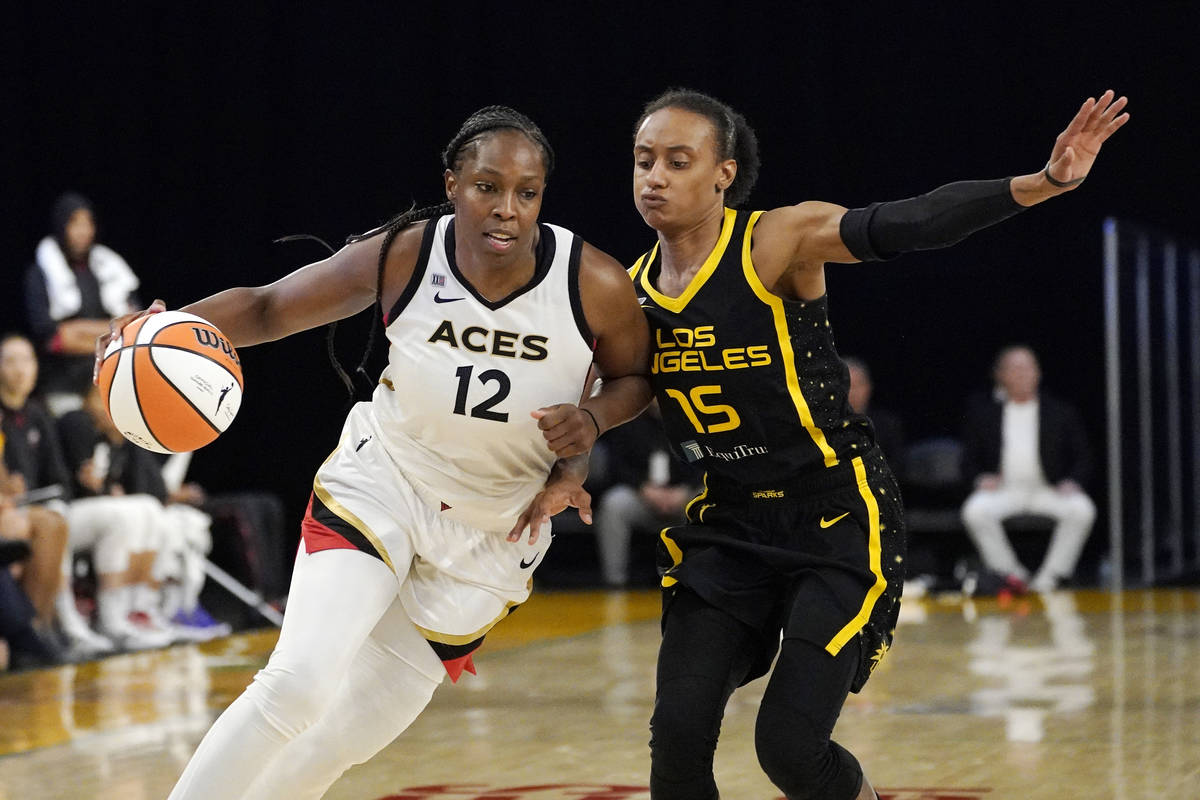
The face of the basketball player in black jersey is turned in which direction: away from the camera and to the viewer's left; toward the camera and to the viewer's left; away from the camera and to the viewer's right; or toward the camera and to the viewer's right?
toward the camera and to the viewer's left

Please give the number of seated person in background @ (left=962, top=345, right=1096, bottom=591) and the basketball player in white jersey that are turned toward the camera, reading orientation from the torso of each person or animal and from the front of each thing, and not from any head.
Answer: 2

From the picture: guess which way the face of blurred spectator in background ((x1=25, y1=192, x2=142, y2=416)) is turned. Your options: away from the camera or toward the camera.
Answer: toward the camera

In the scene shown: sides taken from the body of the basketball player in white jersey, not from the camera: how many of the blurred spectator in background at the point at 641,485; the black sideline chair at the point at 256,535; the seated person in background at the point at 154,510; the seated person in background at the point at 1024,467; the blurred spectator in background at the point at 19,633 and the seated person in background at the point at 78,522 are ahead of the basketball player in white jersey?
0

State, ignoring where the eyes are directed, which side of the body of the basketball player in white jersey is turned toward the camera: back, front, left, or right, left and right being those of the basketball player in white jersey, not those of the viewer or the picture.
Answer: front

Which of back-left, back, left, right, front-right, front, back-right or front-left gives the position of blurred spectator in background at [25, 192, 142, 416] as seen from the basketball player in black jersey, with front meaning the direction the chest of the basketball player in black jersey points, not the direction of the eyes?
right

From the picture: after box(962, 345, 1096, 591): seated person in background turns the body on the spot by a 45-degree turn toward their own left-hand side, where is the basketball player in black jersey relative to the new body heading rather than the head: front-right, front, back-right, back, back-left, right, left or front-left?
front-right

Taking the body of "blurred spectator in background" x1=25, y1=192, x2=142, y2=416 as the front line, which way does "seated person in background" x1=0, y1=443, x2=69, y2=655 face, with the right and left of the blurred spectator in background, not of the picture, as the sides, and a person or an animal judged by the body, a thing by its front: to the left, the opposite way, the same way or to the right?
the same way

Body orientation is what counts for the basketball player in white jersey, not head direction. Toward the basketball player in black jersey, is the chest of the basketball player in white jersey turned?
no

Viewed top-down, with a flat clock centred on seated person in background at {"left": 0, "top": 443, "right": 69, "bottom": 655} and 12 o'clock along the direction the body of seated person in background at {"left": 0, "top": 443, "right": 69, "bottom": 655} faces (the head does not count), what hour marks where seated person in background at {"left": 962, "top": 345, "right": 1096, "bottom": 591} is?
seated person in background at {"left": 962, "top": 345, "right": 1096, "bottom": 591} is roughly at 10 o'clock from seated person in background at {"left": 0, "top": 443, "right": 69, "bottom": 655}.

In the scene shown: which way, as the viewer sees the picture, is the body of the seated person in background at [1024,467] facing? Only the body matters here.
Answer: toward the camera

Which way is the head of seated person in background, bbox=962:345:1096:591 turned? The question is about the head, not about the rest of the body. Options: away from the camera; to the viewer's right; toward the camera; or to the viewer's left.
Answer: toward the camera

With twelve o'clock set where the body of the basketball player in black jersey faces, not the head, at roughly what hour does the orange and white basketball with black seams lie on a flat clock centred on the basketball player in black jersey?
The orange and white basketball with black seams is roughly at 1 o'clock from the basketball player in black jersey.

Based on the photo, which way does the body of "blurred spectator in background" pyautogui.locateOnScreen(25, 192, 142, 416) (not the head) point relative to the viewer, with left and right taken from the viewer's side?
facing the viewer and to the right of the viewer
